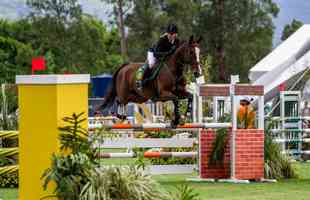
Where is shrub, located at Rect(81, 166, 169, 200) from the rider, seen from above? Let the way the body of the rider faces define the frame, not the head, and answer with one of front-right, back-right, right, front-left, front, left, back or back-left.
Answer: front-right

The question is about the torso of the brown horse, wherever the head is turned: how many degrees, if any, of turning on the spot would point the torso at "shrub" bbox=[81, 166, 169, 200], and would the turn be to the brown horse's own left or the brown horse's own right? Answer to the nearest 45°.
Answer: approximately 45° to the brown horse's own right

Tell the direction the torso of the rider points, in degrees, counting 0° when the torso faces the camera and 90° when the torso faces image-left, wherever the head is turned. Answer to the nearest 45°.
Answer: approximately 315°

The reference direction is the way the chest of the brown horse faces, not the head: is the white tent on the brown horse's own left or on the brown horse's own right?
on the brown horse's own left

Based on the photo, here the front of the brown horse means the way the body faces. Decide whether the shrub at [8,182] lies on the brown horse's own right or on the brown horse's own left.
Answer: on the brown horse's own right
